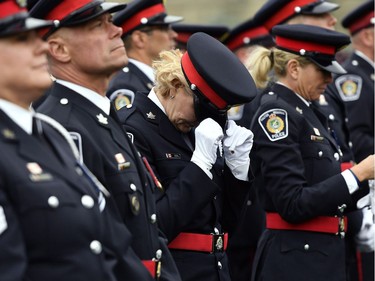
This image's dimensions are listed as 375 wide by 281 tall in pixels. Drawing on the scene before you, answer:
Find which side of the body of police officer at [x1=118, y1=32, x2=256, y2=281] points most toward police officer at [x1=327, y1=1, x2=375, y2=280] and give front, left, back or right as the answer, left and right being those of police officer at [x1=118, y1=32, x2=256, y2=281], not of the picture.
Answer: left

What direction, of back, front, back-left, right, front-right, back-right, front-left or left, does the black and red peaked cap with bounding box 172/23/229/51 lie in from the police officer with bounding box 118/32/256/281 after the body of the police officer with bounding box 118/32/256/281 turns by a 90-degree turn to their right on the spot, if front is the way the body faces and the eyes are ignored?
back-right
